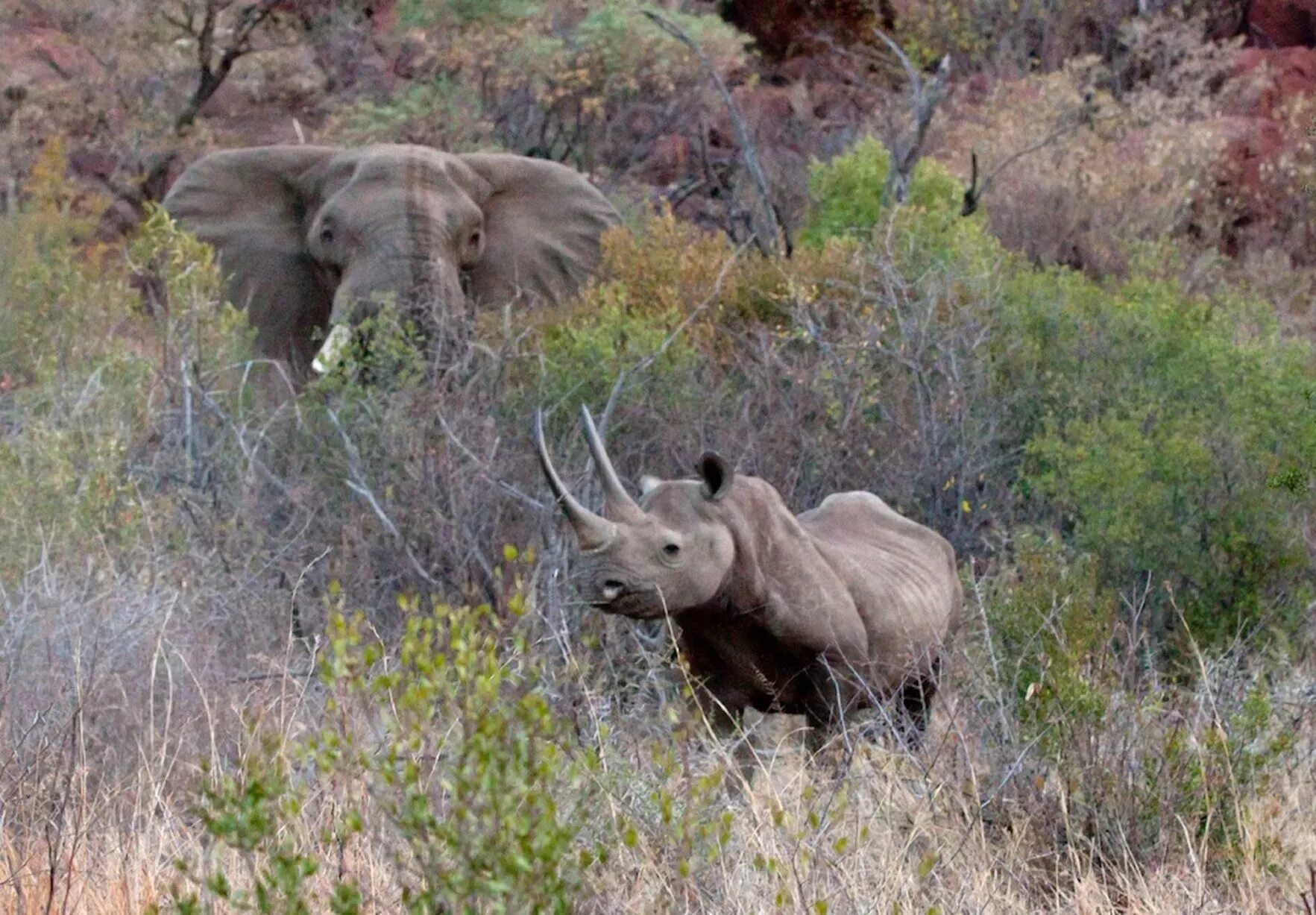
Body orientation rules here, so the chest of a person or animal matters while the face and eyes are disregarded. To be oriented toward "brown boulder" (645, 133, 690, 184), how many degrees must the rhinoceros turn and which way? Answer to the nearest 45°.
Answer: approximately 135° to its right

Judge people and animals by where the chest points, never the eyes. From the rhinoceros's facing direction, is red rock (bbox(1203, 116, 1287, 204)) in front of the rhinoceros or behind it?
behind

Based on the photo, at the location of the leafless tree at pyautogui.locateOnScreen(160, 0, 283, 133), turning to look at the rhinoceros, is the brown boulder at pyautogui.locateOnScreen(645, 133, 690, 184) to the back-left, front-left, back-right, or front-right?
front-left

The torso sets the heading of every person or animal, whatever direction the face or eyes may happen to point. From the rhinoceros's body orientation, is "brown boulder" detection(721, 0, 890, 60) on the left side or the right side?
on its right

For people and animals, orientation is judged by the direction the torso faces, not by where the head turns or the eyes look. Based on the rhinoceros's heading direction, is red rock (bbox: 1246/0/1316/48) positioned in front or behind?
behind

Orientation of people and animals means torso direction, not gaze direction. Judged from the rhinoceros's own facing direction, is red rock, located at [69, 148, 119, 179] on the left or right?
on its right

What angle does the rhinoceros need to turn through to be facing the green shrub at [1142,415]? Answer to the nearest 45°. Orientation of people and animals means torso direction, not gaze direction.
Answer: approximately 180°

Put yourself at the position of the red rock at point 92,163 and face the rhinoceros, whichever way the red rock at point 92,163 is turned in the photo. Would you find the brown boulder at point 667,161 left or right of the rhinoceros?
left

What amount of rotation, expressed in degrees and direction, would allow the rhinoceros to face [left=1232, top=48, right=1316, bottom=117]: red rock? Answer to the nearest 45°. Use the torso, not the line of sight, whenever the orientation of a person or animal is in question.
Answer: approximately 135° to its right

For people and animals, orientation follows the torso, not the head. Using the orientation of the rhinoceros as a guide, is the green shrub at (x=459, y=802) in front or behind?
in front

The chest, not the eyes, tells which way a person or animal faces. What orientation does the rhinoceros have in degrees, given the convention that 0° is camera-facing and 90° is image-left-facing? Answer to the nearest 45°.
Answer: approximately 45°

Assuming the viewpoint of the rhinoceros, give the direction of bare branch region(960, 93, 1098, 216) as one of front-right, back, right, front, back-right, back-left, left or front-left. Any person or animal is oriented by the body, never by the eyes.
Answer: back-right
